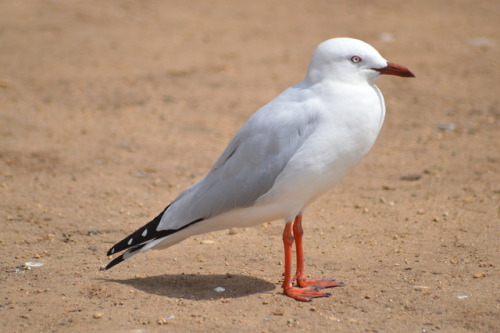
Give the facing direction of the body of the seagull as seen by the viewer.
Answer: to the viewer's right
